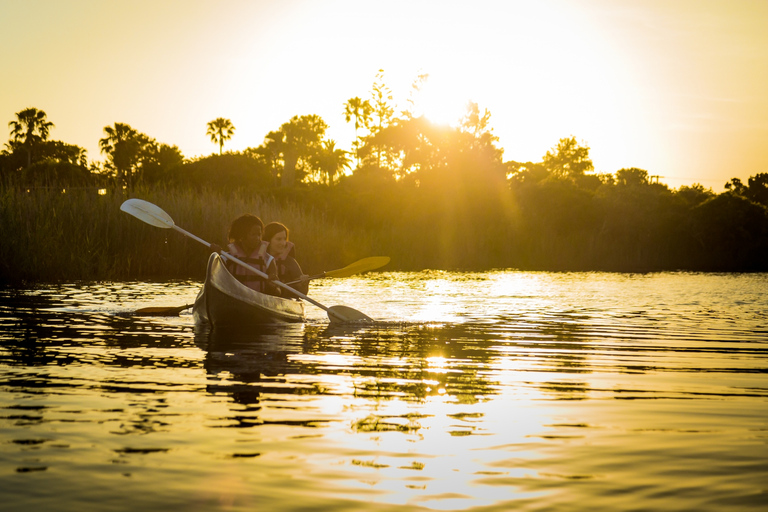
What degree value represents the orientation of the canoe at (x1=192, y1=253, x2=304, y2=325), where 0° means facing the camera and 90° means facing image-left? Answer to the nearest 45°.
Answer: approximately 45°
